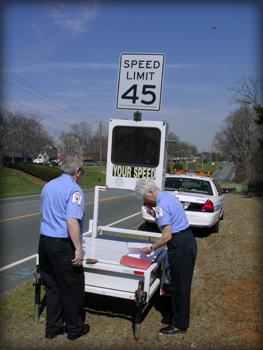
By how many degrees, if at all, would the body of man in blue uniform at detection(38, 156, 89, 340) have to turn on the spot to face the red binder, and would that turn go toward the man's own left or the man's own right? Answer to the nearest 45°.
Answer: approximately 45° to the man's own right

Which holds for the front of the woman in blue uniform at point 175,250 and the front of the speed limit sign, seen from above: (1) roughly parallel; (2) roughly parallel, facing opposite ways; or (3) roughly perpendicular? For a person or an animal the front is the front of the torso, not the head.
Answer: roughly perpendicular

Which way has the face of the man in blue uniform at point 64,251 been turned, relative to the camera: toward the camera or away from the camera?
away from the camera

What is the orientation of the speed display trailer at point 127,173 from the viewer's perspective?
toward the camera

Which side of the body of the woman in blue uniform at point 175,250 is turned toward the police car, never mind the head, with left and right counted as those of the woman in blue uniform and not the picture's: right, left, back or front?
right

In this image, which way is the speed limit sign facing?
toward the camera

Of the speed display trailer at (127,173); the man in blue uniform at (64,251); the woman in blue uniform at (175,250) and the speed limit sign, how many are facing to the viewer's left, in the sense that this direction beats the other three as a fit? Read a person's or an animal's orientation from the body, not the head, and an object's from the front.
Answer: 1

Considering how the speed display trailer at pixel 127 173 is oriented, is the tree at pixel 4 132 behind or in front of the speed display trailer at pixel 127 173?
behind

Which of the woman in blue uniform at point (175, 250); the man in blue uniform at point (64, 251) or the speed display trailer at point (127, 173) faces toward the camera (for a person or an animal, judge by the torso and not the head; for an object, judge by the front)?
the speed display trailer

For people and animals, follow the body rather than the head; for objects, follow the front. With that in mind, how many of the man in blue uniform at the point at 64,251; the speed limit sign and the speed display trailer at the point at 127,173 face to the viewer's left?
0

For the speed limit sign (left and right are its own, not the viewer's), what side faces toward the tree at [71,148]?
back

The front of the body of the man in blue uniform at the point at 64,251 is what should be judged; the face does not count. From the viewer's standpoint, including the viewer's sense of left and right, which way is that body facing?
facing away from the viewer and to the right of the viewer

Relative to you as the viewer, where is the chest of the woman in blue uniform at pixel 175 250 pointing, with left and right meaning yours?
facing to the left of the viewer
